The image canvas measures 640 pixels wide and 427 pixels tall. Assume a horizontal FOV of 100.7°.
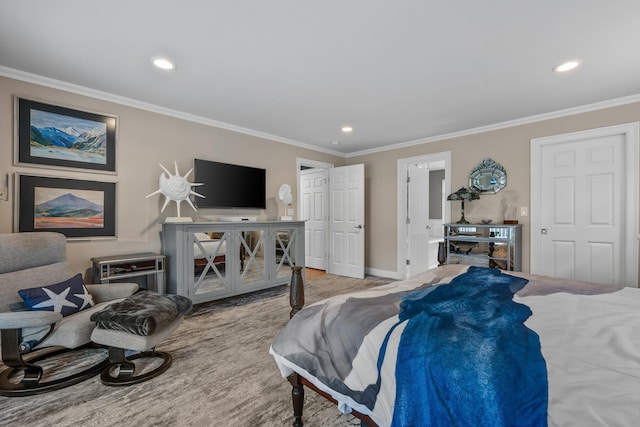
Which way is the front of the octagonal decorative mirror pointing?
toward the camera

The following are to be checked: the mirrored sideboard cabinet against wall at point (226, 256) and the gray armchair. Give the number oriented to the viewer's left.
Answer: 0

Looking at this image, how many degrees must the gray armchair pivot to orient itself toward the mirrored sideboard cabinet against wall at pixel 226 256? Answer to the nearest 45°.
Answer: approximately 45° to its left

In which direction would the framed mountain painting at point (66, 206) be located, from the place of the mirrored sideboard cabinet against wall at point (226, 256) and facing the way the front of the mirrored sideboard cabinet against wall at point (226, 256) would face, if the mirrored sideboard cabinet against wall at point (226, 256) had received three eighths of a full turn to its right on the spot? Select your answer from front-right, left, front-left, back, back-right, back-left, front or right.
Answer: front

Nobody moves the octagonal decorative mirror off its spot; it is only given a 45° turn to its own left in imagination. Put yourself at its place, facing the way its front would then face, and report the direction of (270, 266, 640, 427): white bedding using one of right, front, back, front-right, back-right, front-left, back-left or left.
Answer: front-right

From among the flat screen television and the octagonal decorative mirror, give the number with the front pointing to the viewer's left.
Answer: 0

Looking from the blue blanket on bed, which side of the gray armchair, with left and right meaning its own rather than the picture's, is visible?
front

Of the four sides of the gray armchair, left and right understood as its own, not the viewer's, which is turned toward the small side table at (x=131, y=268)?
left

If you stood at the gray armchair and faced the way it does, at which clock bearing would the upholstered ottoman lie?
The upholstered ottoman is roughly at 12 o'clock from the gray armchair.

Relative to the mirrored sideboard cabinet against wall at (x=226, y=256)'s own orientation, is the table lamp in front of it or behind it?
in front

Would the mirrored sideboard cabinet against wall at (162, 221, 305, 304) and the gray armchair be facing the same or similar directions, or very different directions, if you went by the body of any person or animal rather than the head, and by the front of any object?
same or similar directions

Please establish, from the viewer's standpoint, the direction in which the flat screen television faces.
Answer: facing the viewer and to the right of the viewer

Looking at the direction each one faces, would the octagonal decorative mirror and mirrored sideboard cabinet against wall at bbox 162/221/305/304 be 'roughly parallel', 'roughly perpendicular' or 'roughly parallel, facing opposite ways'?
roughly perpendicular

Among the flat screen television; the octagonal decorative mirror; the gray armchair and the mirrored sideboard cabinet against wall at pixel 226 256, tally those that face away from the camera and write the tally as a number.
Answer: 0

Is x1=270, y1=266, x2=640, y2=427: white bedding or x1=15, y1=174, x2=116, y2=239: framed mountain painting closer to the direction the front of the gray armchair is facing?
the white bedding

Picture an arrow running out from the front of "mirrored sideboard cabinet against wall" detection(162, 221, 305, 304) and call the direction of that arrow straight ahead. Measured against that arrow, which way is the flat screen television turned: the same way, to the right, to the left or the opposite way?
the same way

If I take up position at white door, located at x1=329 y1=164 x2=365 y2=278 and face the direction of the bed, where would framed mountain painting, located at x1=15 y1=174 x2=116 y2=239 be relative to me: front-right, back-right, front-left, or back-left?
front-right

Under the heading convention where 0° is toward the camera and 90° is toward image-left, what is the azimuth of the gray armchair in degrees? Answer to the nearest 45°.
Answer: approximately 315°
